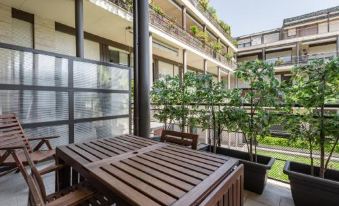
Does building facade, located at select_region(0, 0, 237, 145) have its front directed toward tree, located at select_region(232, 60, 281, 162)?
yes

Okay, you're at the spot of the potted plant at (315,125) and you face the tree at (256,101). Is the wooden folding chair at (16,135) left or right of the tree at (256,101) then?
left

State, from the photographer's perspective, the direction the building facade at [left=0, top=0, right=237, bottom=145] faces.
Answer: facing the viewer and to the right of the viewer
